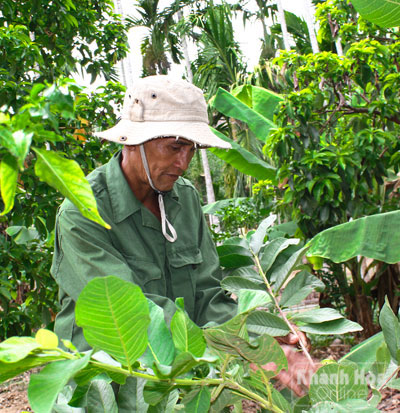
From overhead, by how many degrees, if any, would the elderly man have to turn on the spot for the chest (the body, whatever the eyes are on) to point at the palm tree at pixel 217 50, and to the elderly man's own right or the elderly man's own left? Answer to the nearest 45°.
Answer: approximately 135° to the elderly man's own left

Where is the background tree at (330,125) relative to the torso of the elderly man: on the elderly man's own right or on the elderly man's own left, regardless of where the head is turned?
on the elderly man's own left

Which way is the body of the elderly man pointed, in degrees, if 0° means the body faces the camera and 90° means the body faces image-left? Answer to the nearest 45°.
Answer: approximately 315°

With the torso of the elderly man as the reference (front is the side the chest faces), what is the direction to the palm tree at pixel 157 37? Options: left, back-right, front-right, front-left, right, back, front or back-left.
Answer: back-left

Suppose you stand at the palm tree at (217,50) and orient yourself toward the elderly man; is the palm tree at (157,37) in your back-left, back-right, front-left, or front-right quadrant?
back-right
